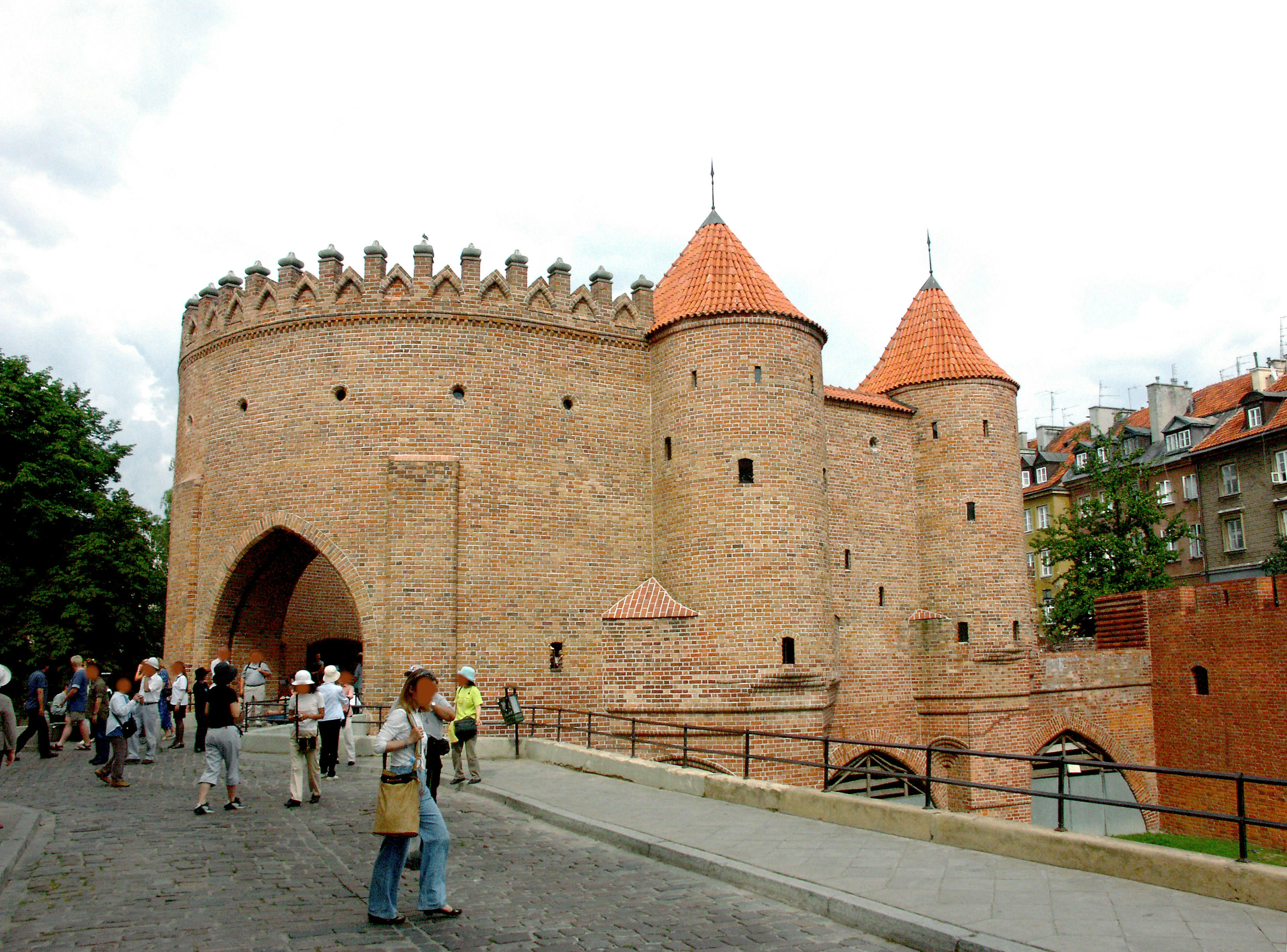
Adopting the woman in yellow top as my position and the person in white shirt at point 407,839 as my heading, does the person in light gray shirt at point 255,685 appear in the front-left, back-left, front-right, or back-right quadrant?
back-right

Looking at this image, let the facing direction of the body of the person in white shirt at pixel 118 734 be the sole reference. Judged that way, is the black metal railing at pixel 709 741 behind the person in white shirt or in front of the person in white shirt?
in front

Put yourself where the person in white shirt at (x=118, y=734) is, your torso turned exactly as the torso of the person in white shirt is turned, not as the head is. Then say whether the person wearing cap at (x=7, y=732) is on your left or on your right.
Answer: on your right

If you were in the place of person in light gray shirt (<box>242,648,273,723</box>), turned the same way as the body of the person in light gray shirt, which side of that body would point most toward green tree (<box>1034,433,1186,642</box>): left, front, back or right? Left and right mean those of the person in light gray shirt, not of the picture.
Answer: left

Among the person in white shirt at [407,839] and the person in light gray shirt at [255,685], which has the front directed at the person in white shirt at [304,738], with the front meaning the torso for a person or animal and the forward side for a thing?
the person in light gray shirt at [255,685]
